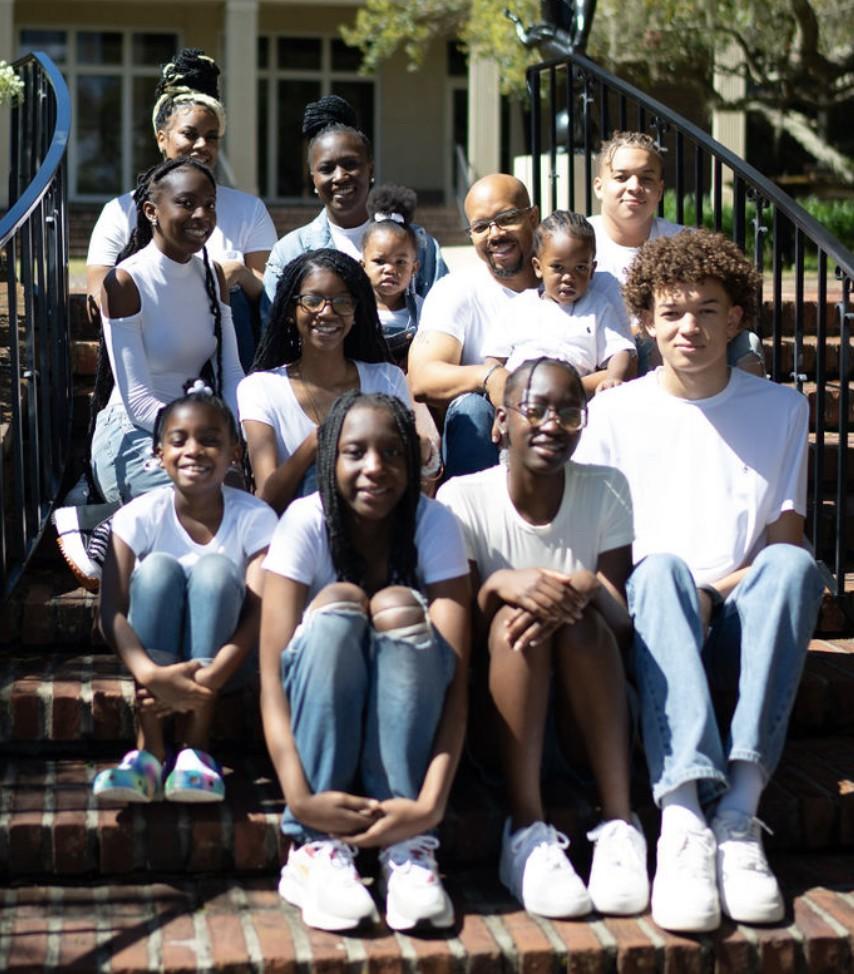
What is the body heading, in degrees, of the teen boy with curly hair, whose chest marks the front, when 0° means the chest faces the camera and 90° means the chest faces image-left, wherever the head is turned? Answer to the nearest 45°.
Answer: approximately 0°

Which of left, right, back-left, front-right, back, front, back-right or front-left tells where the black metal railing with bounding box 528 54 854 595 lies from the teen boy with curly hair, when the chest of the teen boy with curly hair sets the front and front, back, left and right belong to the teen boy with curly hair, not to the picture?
back

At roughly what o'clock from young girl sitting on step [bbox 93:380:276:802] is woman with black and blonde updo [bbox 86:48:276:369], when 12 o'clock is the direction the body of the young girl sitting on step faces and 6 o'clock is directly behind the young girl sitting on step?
The woman with black and blonde updo is roughly at 6 o'clock from the young girl sitting on step.

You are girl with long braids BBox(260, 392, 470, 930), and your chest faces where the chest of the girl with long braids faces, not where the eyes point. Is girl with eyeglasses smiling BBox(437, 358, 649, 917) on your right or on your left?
on your left

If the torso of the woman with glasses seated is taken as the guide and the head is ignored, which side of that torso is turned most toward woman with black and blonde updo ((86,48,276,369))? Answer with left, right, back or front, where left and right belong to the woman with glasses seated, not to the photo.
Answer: back

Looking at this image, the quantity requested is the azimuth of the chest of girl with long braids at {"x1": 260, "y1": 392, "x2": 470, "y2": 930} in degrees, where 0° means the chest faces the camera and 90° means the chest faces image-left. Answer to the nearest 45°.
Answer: approximately 0°
